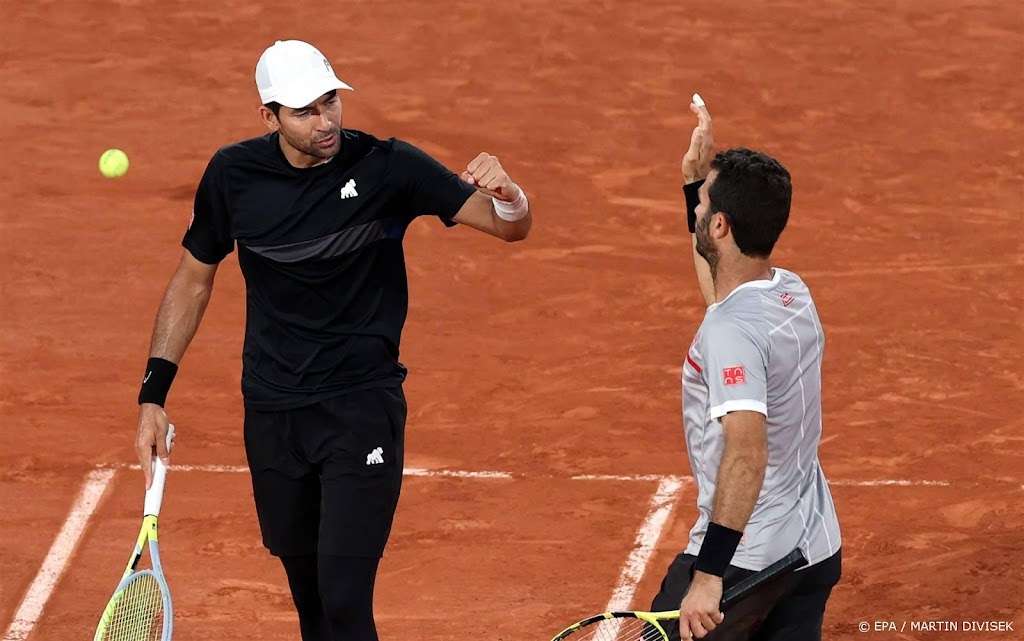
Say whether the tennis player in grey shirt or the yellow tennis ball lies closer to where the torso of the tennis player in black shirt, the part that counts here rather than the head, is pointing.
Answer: the tennis player in grey shirt

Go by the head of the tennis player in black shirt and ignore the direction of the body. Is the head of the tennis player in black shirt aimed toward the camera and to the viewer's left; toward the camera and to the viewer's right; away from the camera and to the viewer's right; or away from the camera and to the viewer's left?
toward the camera and to the viewer's right

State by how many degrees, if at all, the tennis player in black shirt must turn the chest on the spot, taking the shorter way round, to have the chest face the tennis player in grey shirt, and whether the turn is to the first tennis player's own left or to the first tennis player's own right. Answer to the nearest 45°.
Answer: approximately 45° to the first tennis player's own left

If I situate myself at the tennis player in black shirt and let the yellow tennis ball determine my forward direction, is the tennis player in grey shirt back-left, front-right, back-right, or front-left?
back-right

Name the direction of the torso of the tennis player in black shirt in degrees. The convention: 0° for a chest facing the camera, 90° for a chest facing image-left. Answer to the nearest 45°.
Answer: approximately 0°

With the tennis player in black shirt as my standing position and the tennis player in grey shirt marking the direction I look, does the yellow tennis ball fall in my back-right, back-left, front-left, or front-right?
back-left
